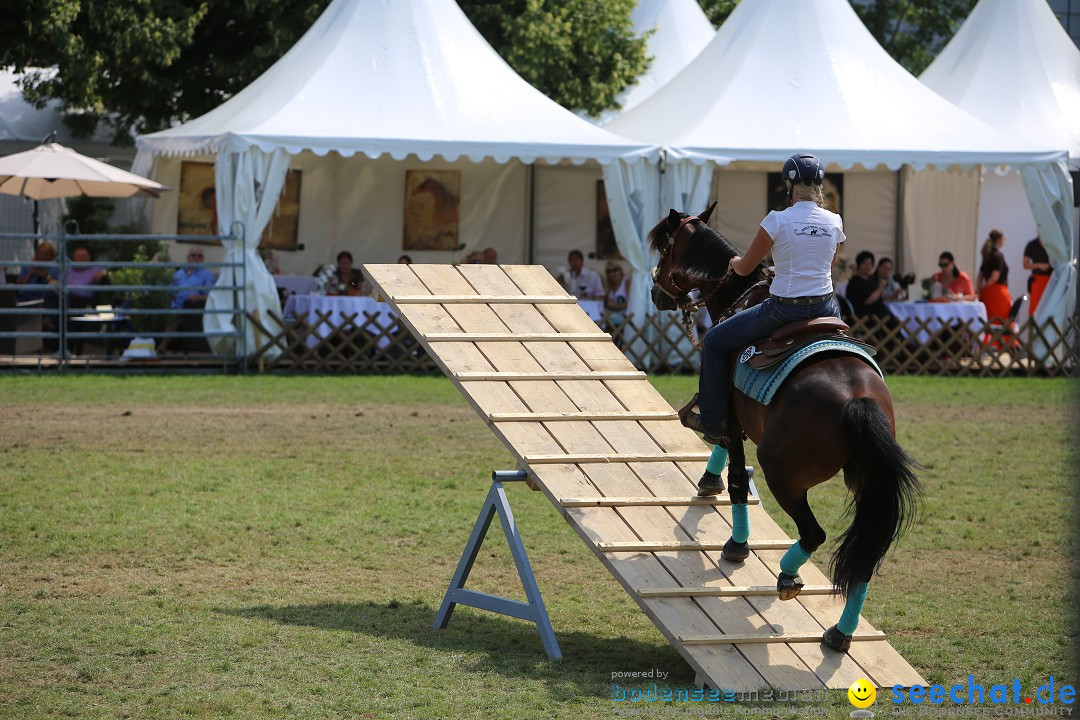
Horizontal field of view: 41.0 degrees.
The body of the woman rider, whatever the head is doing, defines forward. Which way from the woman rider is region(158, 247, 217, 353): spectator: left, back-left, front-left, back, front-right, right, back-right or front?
front

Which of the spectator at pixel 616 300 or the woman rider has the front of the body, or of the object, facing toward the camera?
the spectator

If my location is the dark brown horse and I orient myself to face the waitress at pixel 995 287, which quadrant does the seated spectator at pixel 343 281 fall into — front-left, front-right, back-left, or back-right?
front-left

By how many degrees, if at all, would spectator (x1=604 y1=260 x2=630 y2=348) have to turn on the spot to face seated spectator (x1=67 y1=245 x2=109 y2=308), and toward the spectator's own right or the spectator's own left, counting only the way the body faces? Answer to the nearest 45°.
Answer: approximately 90° to the spectator's own right

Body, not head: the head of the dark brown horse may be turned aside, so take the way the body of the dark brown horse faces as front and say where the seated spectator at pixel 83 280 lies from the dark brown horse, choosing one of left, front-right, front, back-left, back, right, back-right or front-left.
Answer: front

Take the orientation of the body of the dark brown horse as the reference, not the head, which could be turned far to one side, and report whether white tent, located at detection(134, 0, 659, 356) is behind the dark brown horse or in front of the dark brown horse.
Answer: in front

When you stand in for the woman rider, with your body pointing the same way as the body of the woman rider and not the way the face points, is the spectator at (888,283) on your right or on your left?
on your right

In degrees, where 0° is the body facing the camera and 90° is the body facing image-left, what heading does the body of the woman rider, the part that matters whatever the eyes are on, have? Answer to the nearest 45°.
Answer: approximately 135°

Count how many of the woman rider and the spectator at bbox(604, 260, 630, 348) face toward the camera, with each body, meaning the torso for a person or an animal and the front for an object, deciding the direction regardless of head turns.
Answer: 1

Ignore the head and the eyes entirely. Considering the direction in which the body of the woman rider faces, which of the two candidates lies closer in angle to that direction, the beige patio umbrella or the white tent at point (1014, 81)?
the beige patio umbrella

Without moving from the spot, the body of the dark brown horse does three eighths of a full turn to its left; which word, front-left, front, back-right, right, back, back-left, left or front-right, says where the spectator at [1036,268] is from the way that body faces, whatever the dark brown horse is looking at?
back

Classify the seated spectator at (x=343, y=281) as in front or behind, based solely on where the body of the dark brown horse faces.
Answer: in front

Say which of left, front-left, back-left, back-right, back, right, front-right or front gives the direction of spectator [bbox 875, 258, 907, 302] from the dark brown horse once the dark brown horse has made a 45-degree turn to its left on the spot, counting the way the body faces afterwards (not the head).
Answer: right

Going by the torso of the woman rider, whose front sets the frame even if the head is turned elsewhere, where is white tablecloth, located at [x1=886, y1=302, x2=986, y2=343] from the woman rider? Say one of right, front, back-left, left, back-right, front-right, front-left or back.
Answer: front-right

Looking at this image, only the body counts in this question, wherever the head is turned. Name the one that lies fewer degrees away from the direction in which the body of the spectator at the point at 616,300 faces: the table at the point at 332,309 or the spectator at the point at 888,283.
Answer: the table

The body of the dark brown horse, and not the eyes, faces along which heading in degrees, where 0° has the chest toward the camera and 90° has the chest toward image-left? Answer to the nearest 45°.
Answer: approximately 135°

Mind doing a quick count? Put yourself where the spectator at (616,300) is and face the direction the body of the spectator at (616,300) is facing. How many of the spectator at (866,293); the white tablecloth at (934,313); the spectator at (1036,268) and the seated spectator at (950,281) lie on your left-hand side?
4

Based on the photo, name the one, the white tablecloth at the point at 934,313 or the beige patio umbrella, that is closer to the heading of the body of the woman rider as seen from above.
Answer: the beige patio umbrella

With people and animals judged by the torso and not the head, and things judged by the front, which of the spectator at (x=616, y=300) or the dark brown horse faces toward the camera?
the spectator

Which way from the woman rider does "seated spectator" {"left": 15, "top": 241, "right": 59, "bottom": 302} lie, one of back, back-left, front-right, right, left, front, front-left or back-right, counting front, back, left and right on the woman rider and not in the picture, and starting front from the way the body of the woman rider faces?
front

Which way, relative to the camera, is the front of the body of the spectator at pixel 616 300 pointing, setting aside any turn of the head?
toward the camera
